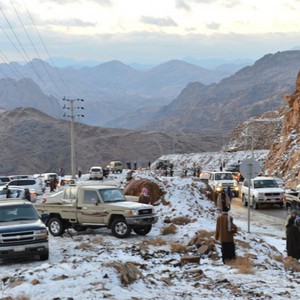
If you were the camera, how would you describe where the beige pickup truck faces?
facing the viewer and to the right of the viewer

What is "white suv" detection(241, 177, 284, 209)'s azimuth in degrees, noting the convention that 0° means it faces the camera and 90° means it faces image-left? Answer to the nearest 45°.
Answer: approximately 315°

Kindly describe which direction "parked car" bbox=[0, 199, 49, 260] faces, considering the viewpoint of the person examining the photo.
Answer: facing the viewer

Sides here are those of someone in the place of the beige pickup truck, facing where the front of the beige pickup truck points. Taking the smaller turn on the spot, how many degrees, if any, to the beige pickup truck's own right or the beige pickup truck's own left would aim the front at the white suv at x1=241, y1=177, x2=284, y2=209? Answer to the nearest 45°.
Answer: approximately 90° to the beige pickup truck's own left

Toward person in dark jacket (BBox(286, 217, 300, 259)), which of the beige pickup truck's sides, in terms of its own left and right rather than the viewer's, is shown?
front
